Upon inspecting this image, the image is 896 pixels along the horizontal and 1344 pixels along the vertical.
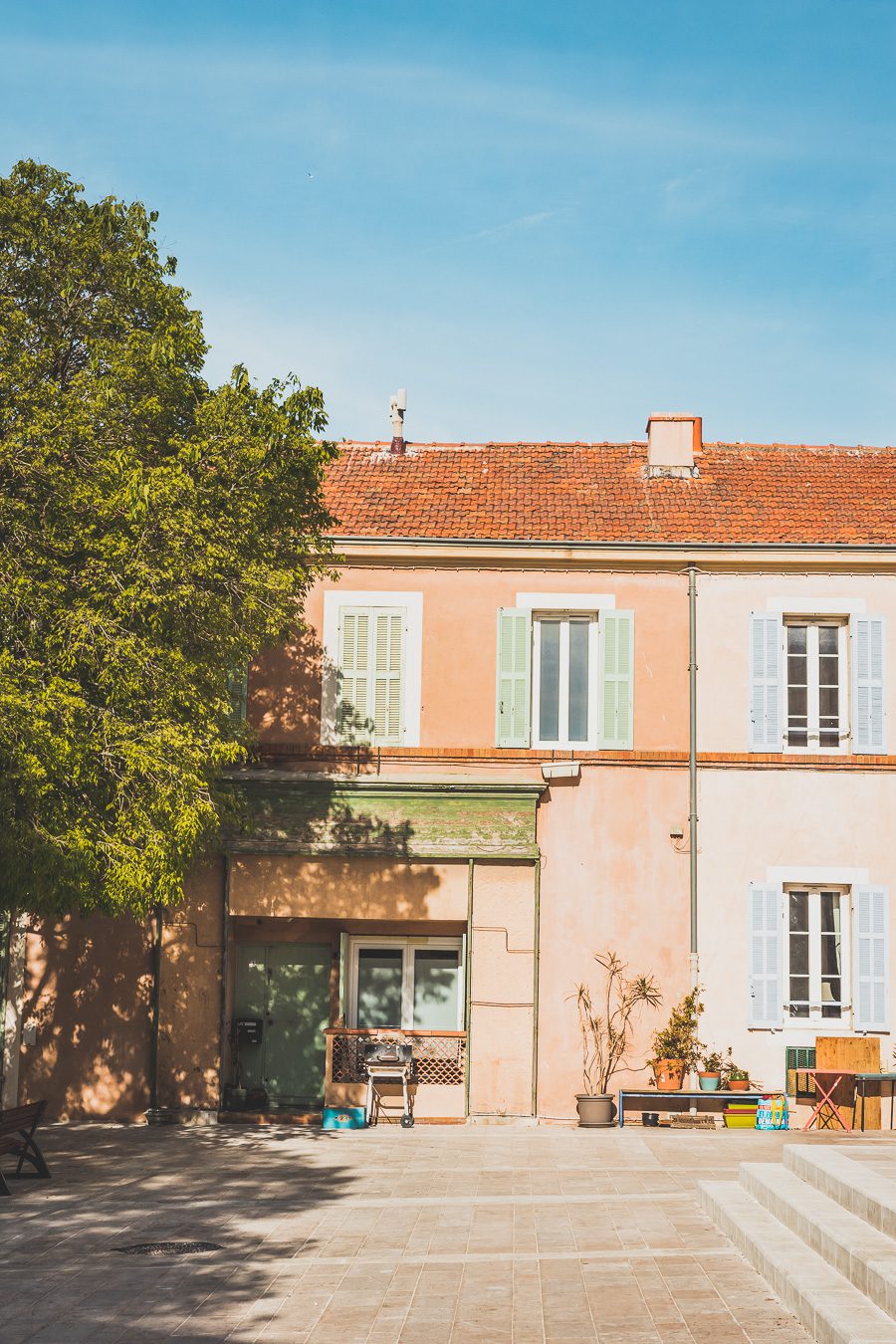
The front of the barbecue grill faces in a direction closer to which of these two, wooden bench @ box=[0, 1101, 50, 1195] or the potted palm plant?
the wooden bench

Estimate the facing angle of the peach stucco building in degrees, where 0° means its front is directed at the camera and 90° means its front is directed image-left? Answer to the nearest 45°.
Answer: approximately 0°

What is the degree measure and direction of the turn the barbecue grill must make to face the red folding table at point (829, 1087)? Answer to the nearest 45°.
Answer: approximately 90° to its left

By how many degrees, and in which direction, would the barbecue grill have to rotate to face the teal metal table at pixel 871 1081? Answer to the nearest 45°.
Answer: approximately 90° to its left

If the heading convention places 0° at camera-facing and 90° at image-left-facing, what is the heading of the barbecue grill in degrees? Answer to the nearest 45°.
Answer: approximately 0°
